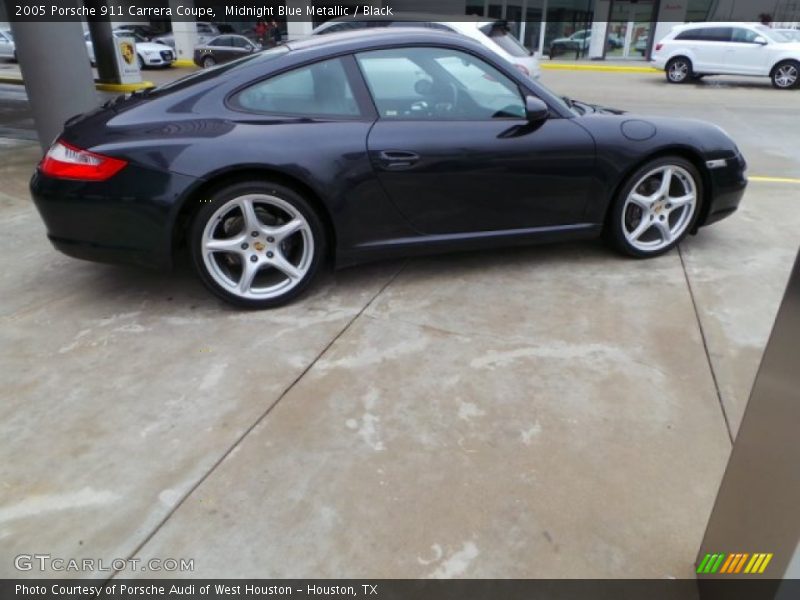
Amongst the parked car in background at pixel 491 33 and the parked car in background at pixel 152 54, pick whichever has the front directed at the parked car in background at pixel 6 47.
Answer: the parked car in background at pixel 491 33

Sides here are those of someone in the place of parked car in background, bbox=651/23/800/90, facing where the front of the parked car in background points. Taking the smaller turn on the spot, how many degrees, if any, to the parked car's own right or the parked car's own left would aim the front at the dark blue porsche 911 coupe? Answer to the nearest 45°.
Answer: approximately 90° to the parked car's own right

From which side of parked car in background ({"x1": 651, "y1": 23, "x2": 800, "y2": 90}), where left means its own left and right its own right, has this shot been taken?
right

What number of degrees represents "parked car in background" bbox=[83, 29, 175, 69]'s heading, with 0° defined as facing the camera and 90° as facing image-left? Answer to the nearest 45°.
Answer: approximately 315°

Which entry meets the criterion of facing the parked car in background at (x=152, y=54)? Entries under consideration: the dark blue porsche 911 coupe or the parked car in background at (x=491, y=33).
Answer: the parked car in background at (x=491, y=33)

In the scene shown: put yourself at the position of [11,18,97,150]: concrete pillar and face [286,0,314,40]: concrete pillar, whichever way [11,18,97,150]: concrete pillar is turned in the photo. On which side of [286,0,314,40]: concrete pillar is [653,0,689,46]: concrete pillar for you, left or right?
right

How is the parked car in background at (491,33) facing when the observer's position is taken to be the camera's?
facing away from the viewer and to the left of the viewer

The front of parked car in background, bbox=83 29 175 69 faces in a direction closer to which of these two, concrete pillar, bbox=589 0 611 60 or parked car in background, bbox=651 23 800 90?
the parked car in background

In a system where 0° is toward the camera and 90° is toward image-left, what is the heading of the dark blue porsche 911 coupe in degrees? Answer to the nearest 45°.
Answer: approximately 270°

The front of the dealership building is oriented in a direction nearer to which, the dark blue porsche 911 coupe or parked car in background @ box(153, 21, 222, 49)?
the dark blue porsche 911 coupe

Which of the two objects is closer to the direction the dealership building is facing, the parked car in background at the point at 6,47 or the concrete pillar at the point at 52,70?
the concrete pillar
